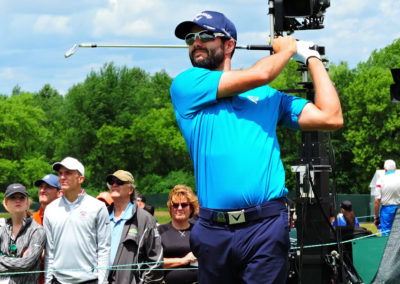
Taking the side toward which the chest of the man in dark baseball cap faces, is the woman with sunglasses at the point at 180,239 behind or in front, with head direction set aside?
behind

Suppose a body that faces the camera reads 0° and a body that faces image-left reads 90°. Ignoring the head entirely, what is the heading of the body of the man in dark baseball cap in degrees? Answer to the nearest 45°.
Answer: approximately 0°

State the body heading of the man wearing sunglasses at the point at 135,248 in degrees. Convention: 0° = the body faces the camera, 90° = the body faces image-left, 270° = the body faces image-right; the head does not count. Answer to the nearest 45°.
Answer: approximately 45°

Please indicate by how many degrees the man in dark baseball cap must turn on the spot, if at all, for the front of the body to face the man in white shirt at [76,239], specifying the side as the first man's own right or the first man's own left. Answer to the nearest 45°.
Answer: approximately 135° to the first man's own right

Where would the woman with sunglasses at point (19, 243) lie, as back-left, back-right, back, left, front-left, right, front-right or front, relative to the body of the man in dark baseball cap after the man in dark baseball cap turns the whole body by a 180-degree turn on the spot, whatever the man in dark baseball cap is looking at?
front-left

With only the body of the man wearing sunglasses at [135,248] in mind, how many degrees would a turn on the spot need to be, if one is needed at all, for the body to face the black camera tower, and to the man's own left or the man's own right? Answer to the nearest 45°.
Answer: approximately 135° to the man's own left
